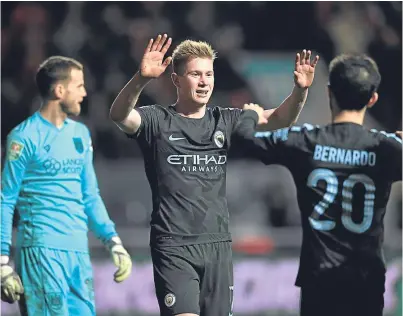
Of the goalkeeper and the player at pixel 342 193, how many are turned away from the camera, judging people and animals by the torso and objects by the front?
1

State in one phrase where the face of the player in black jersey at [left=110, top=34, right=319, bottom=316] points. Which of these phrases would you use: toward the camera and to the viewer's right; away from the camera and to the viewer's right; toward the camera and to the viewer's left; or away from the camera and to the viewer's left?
toward the camera and to the viewer's right

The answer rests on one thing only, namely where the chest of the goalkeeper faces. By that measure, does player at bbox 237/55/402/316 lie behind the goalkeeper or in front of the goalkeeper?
in front

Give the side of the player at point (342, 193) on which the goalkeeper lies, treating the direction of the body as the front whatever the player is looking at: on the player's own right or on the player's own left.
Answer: on the player's own left

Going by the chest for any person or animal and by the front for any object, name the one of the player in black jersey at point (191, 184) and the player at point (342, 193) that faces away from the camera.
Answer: the player

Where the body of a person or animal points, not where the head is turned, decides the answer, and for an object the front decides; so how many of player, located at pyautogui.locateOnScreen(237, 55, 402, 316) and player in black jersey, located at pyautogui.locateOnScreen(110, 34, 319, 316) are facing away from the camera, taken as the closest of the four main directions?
1

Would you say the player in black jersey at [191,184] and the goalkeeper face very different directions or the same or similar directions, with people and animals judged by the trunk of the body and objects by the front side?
same or similar directions

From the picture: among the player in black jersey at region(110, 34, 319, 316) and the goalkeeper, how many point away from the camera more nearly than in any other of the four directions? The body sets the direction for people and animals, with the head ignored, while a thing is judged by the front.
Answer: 0

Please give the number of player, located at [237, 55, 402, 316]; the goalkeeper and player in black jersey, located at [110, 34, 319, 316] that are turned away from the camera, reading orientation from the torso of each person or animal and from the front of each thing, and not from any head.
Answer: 1

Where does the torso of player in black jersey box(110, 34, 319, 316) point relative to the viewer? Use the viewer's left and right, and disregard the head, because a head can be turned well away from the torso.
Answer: facing the viewer and to the right of the viewer

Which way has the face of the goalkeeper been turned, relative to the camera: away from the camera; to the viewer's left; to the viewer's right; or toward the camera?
to the viewer's right

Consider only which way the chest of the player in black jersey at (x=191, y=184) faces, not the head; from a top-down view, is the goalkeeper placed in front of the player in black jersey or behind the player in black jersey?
behind

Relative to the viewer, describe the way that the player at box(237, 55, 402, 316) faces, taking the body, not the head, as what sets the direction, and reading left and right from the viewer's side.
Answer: facing away from the viewer

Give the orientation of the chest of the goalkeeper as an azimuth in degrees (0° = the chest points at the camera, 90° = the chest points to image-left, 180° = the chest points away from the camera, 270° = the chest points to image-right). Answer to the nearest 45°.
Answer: approximately 315°
